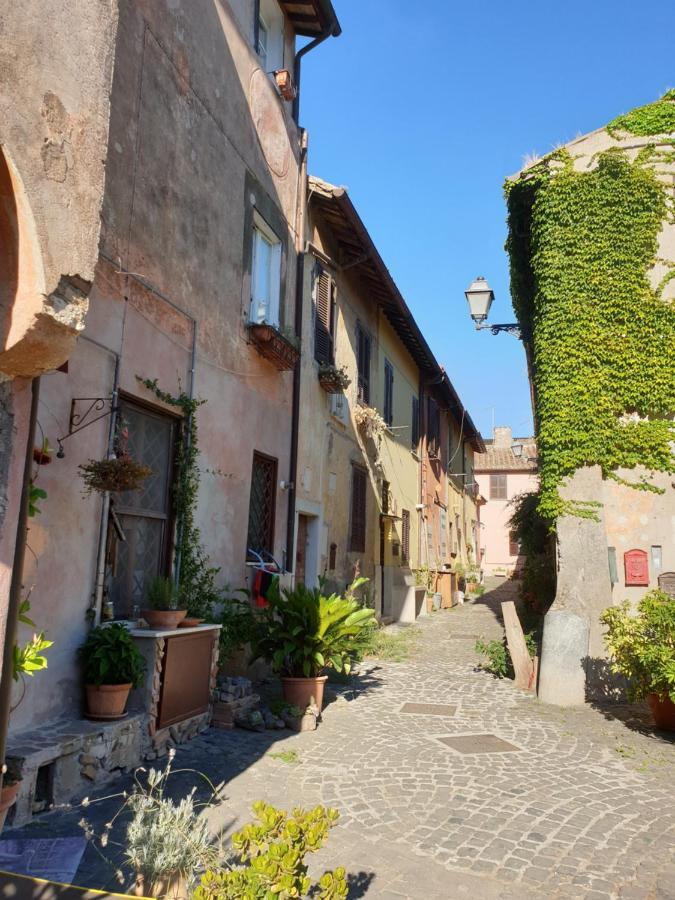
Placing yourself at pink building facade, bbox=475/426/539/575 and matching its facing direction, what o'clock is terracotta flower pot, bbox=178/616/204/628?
The terracotta flower pot is roughly at 12 o'clock from the pink building facade.

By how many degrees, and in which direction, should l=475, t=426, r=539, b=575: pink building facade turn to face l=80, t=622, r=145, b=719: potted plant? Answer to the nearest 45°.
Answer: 0° — it already faces it

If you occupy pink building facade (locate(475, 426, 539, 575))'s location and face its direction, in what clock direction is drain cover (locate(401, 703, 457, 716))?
The drain cover is roughly at 12 o'clock from the pink building facade.

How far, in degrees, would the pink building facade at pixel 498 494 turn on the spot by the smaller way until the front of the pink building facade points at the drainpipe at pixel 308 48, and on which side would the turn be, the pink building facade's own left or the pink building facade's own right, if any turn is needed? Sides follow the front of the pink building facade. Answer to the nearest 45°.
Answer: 0° — it already faces it

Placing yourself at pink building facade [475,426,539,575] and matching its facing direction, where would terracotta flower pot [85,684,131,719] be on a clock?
The terracotta flower pot is roughly at 12 o'clock from the pink building facade.

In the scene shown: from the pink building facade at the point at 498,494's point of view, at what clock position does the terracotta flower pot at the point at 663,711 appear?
The terracotta flower pot is roughly at 12 o'clock from the pink building facade.

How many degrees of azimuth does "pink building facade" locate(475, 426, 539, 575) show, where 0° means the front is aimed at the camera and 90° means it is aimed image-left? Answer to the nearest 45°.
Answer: approximately 0°

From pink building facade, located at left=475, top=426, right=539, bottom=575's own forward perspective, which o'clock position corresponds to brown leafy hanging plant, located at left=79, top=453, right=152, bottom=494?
The brown leafy hanging plant is roughly at 12 o'clock from the pink building facade.

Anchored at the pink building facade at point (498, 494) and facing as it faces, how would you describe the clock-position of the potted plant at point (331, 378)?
The potted plant is roughly at 12 o'clock from the pink building facade.

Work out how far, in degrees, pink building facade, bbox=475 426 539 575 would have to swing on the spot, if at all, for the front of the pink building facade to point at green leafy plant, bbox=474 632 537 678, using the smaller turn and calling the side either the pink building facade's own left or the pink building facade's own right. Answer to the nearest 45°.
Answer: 0° — it already faces it
